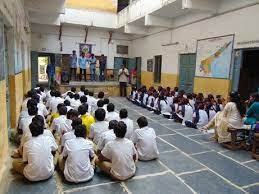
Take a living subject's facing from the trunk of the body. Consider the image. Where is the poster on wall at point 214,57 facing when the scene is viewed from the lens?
facing the viewer and to the left of the viewer

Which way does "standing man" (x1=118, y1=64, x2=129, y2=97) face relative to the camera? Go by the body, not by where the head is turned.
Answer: toward the camera

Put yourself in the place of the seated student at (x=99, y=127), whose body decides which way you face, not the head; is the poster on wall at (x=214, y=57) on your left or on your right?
on your right

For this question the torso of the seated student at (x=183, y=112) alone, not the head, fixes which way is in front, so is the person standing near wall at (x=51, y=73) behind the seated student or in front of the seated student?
in front

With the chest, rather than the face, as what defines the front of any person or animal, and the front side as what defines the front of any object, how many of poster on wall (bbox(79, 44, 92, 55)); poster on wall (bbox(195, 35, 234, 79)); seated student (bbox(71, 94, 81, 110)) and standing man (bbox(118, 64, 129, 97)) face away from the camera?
1

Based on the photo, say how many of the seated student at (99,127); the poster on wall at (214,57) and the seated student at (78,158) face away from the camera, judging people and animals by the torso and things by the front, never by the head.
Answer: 2

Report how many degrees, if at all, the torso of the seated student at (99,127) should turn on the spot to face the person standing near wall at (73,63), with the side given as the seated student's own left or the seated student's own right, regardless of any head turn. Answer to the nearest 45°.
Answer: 0° — they already face them

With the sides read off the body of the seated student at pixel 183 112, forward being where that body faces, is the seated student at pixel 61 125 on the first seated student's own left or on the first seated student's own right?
on the first seated student's own left

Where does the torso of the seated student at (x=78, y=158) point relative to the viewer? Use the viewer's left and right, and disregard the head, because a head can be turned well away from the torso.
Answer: facing away from the viewer

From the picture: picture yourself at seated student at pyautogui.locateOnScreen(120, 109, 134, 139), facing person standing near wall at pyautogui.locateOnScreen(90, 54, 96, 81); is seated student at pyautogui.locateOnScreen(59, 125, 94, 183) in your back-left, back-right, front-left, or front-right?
back-left

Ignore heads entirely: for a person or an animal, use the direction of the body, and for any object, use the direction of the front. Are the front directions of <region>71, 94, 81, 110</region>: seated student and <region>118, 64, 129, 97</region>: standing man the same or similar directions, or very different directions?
very different directions

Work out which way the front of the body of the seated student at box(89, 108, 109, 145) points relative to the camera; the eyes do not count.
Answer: away from the camera

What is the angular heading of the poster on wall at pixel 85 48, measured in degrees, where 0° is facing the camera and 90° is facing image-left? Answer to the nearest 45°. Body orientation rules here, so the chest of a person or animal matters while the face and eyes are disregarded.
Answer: approximately 0°

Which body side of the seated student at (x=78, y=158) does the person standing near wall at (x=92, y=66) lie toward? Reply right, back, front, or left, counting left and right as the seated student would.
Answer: front

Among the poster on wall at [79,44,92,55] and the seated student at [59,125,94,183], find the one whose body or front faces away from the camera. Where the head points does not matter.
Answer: the seated student

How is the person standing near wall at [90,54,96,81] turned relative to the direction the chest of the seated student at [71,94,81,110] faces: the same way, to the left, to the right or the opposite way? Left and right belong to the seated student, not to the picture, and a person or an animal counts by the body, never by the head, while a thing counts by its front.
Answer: the opposite way

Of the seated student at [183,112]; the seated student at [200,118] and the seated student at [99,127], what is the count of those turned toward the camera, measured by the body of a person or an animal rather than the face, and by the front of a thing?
0

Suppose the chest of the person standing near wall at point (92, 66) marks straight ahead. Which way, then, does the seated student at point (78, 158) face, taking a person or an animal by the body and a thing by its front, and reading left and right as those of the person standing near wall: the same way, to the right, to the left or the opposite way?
the opposite way

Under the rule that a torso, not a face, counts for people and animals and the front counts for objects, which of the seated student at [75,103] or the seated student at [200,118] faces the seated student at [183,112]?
the seated student at [200,118]

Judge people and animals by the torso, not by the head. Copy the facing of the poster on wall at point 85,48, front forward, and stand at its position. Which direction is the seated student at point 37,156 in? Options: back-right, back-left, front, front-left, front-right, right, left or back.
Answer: front

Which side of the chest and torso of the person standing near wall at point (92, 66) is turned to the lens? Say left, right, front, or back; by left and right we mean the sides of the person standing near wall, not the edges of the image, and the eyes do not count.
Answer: front
